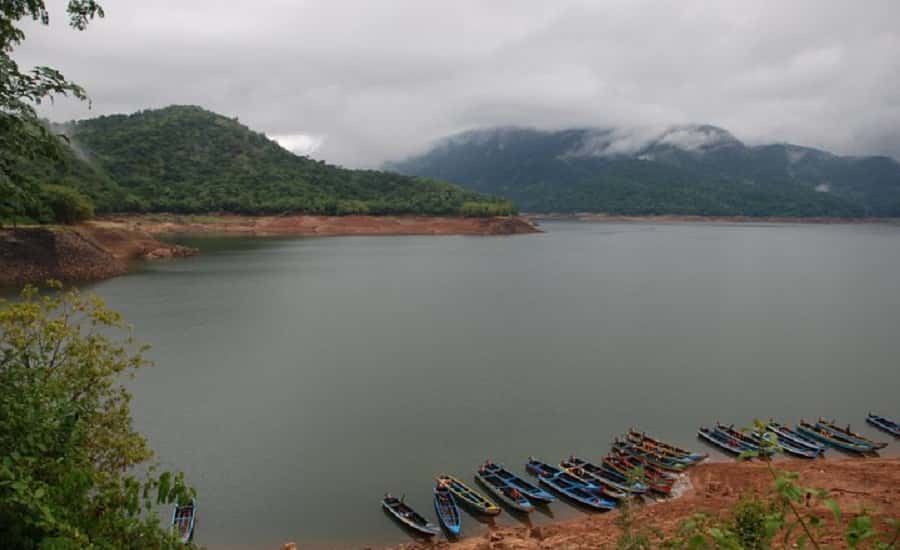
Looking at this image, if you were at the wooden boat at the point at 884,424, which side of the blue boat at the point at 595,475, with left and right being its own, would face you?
left

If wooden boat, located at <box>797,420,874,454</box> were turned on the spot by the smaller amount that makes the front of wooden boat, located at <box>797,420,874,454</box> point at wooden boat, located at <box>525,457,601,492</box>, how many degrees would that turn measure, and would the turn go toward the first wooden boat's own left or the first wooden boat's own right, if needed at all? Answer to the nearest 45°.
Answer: approximately 90° to the first wooden boat's own right

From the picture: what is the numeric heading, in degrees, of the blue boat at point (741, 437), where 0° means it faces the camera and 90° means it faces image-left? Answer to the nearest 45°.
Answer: approximately 315°

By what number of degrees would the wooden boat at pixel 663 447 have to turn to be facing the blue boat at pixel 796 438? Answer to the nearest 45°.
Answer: approximately 90° to its left

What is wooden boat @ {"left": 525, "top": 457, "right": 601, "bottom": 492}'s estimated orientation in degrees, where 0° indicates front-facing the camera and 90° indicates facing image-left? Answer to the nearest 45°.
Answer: approximately 315°

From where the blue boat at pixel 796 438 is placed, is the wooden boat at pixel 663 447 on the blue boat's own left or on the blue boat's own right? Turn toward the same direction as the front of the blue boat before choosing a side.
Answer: on the blue boat's own right

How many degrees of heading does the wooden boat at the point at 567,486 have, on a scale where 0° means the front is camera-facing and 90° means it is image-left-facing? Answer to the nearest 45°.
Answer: approximately 315°

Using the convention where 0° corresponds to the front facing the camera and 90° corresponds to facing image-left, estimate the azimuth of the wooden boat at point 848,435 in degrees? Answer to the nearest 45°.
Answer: approximately 315°

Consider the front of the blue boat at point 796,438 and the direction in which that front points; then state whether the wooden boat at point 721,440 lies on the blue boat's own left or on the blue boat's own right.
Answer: on the blue boat's own right

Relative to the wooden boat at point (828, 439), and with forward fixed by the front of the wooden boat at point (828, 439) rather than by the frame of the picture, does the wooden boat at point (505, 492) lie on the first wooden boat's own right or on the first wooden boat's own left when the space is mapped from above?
on the first wooden boat's own right

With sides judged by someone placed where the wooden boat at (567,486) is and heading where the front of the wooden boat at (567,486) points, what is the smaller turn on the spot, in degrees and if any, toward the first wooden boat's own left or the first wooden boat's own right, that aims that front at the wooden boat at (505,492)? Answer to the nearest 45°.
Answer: approximately 90° to the first wooden boat's own right
